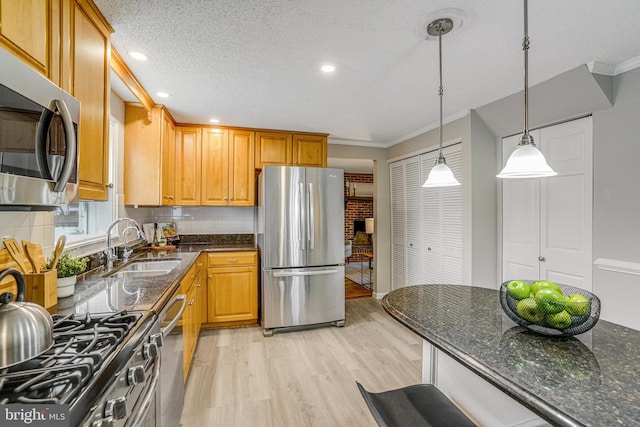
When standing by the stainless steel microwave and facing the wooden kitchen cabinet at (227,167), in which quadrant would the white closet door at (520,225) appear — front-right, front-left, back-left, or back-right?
front-right

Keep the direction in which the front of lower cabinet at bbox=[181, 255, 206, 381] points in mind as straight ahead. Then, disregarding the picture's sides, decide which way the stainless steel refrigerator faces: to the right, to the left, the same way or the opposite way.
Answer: to the right

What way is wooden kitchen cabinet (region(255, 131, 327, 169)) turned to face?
toward the camera

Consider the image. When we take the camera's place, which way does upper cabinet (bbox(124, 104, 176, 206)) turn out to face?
facing to the right of the viewer

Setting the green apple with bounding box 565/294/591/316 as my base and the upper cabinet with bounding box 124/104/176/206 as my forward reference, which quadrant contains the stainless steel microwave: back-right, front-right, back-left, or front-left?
front-left

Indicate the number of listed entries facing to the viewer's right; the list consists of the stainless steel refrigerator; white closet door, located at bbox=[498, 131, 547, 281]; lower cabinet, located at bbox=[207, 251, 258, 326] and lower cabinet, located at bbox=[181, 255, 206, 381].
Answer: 1

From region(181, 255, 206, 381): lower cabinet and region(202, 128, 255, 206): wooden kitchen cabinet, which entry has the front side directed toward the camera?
the wooden kitchen cabinet

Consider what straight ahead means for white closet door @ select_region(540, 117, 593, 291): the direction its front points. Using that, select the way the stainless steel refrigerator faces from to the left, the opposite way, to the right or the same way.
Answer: to the left

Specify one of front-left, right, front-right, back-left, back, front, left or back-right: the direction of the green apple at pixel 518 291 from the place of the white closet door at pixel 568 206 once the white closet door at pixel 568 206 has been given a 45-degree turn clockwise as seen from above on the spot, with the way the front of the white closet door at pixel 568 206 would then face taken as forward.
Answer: left

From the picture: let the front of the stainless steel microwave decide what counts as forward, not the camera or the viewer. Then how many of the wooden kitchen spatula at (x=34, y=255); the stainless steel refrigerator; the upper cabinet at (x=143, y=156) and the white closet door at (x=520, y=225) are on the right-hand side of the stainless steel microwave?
0

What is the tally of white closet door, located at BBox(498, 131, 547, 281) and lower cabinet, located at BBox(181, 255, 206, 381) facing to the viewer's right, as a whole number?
1

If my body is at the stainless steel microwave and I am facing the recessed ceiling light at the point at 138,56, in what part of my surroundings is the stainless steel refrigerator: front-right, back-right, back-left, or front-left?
front-right

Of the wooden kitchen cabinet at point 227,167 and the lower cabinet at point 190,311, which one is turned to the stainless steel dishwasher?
the wooden kitchen cabinet

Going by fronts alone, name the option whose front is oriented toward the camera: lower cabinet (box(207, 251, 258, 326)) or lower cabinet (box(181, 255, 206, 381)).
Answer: lower cabinet (box(207, 251, 258, 326))

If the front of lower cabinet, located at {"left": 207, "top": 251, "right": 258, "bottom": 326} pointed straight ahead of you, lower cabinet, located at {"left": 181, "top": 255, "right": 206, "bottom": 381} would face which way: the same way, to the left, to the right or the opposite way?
to the left

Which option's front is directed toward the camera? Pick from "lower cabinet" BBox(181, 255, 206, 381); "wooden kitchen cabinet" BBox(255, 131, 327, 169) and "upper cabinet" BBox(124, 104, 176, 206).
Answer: the wooden kitchen cabinet

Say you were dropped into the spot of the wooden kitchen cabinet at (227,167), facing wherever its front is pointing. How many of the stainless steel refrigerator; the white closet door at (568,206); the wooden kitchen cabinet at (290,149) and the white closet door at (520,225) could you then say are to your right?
0

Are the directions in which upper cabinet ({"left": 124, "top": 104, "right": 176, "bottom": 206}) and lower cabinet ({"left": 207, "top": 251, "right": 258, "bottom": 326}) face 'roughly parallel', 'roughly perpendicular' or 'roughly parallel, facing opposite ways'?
roughly perpendicular

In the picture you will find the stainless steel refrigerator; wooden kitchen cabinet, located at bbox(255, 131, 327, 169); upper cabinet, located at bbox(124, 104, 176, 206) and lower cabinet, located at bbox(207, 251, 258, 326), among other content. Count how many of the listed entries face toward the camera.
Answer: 3

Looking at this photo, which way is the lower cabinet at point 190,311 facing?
to the viewer's right
